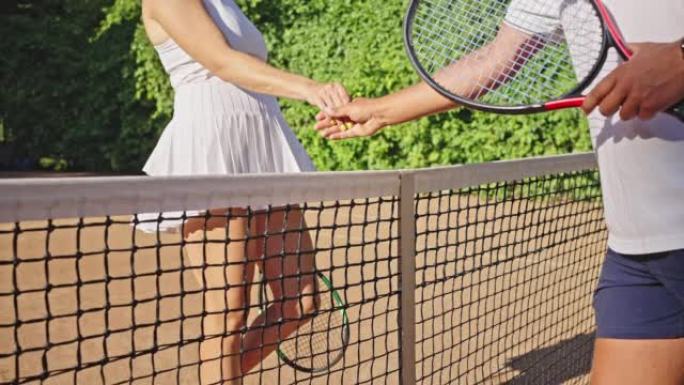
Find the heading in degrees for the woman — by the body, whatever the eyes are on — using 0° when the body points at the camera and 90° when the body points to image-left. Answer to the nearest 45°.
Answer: approximately 315°

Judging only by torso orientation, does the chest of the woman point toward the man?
yes

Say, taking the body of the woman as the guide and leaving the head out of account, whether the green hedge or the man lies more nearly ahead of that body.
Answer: the man

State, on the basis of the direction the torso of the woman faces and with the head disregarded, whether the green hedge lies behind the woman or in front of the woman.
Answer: behind
